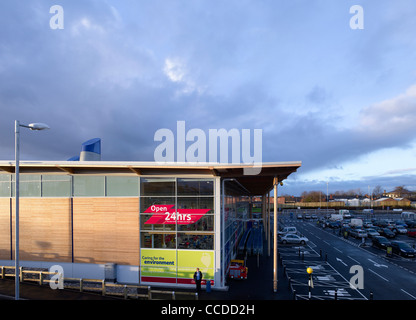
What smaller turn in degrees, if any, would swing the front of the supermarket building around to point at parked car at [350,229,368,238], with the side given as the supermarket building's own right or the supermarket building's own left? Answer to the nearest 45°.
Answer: approximately 45° to the supermarket building's own left

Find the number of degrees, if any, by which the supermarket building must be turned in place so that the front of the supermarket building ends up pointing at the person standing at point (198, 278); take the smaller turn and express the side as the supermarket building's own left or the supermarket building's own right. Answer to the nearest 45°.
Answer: approximately 45° to the supermarket building's own right

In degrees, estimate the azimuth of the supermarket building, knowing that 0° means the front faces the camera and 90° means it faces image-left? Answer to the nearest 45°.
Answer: approximately 270°
